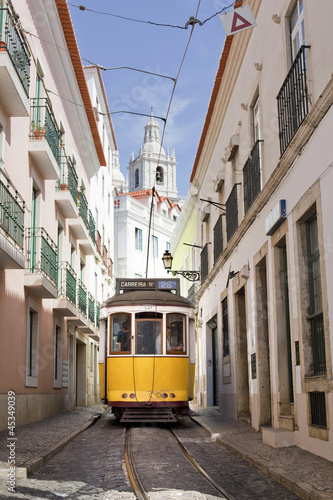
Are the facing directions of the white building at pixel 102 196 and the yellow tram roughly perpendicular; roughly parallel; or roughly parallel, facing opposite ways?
roughly perpendicular

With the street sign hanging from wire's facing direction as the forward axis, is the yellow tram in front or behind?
behind

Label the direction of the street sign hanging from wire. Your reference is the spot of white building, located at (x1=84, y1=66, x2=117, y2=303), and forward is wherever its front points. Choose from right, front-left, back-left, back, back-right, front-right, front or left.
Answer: right

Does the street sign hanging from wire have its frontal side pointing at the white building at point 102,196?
no

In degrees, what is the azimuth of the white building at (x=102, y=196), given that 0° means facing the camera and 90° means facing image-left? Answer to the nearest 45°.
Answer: approximately 270°

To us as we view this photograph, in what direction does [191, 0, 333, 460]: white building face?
facing to the left of the viewer

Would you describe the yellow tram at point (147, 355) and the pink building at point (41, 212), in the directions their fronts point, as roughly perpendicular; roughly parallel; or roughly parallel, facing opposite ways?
roughly perpendicular
